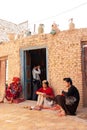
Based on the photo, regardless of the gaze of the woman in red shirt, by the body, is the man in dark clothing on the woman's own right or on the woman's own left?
on the woman's own left

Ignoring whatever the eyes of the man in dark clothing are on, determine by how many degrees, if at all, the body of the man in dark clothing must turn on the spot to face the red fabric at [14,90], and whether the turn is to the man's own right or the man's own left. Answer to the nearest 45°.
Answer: approximately 45° to the man's own right

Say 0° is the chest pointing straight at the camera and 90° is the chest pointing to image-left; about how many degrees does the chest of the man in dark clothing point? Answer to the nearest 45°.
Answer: approximately 90°

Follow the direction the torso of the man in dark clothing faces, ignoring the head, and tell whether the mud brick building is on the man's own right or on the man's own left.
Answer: on the man's own right

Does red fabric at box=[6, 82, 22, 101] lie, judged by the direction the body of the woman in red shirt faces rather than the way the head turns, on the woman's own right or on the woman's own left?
on the woman's own right
